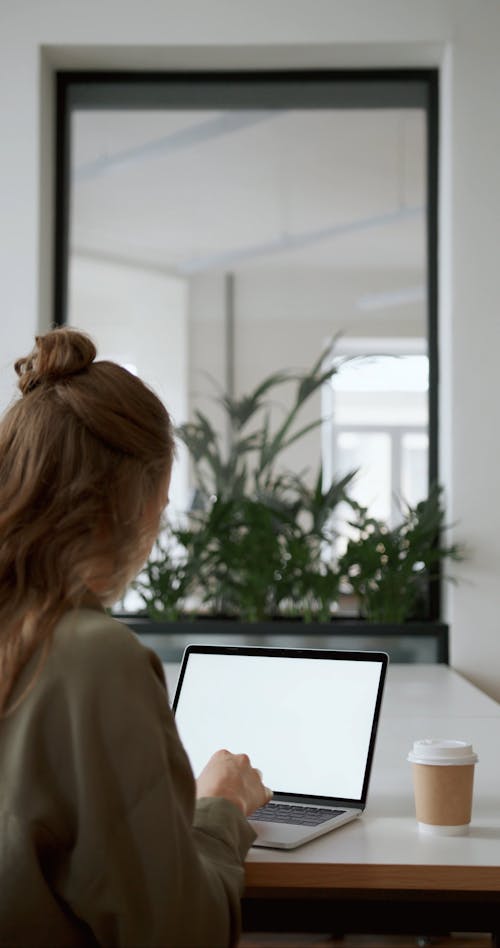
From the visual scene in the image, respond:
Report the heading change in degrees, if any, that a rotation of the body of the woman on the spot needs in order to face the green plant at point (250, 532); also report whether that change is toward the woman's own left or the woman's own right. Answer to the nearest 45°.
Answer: approximately 45° to the woman's own left

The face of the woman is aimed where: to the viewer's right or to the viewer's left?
to the viewer's right

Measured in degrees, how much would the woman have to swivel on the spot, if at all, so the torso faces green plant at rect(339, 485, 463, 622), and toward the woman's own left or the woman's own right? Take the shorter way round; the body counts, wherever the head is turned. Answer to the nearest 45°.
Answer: approximately 45° to the woman's own left

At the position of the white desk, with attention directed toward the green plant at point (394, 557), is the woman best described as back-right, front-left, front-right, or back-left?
back-left

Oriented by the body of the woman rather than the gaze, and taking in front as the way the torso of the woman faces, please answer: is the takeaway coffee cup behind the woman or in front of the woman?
in front

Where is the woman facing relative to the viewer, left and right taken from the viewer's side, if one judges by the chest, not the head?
facing away from the viewer and to the right of the viewer
